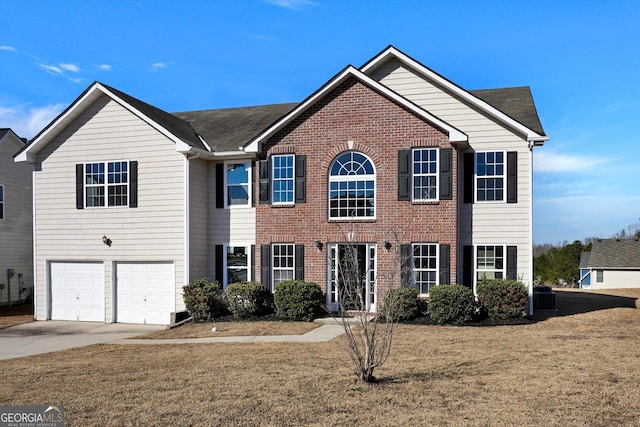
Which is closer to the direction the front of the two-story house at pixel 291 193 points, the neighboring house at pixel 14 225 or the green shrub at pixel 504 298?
the green shrub

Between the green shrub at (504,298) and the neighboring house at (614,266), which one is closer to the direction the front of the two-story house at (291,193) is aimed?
the green shrub

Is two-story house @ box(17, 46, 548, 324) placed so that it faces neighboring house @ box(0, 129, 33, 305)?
no

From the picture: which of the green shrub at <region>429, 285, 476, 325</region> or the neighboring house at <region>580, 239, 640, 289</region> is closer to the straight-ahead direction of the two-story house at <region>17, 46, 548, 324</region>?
the green shrub

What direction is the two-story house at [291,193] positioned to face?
toward the camera
